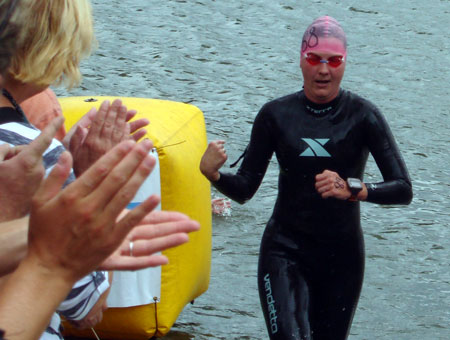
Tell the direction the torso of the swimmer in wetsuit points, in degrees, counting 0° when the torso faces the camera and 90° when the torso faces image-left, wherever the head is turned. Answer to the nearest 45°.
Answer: approximately 0°

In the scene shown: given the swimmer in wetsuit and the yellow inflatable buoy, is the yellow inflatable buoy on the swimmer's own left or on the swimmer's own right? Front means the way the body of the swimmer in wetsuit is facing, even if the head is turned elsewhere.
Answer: on the swimmer's own right
